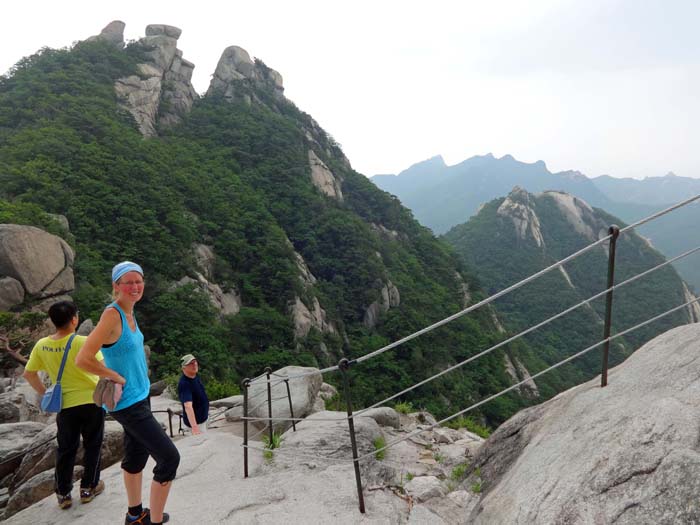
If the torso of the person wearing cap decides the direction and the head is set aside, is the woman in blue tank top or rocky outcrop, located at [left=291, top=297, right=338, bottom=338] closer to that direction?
the woman in blue tank top

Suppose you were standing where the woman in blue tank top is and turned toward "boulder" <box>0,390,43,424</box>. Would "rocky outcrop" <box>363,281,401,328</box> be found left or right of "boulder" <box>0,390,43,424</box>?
right

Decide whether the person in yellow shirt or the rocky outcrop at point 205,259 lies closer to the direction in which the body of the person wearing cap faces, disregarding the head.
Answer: the person in yellow shirt

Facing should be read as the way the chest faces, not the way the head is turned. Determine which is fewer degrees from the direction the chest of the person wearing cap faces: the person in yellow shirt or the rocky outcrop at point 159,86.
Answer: the person in yellow shirt
